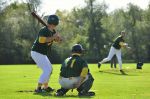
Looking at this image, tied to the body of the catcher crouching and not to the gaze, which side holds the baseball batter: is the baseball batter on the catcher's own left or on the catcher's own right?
on the catcher's own left

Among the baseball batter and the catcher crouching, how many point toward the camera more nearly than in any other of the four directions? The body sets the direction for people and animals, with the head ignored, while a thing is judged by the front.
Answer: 0

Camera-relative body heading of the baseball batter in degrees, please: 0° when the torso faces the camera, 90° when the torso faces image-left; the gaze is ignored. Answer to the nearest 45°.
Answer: approximately 270°

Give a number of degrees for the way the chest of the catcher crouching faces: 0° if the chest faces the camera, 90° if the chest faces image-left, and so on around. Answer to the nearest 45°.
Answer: approximately 225°
